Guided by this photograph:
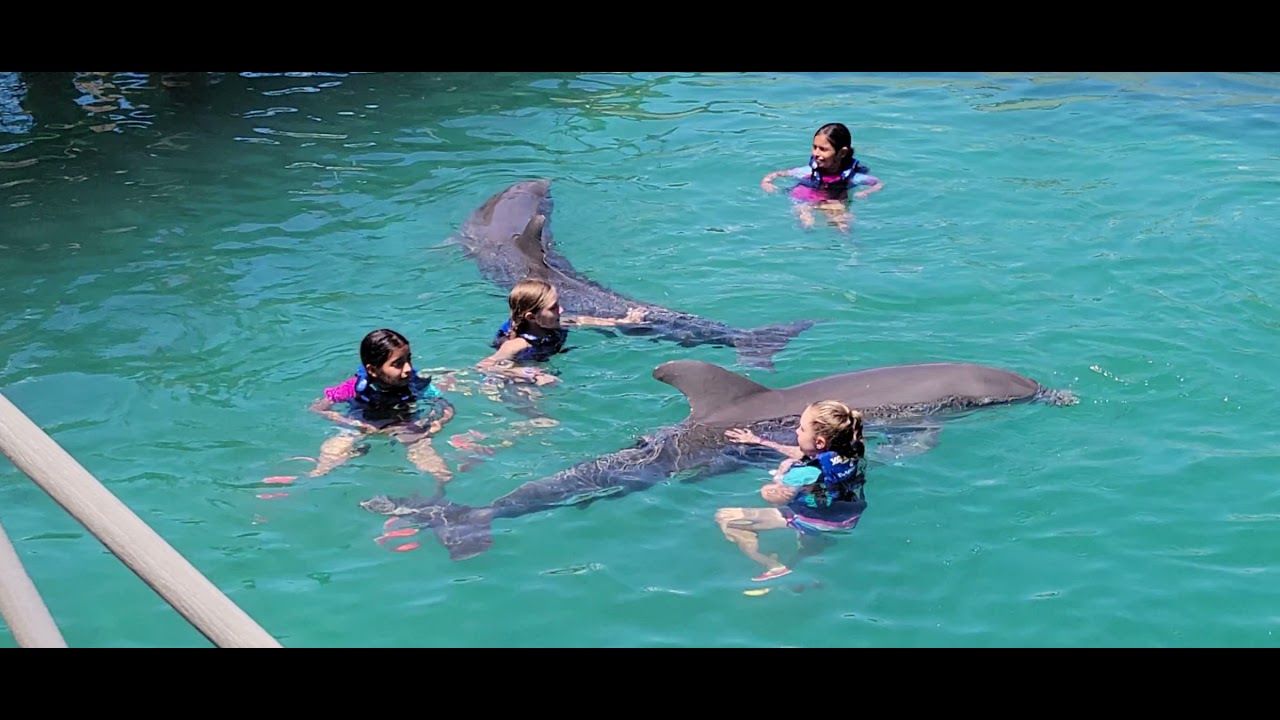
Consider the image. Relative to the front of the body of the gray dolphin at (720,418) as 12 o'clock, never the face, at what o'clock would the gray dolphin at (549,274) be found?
the gray dolphin at (549,274) is roughly at 8 o'clock from the gray dolphin at (720,418).

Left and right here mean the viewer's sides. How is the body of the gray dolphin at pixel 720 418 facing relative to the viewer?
facing to the right of the viewer

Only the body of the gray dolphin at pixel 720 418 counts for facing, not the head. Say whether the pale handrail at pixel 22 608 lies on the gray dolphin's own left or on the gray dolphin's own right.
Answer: on the gray dolphin's own right

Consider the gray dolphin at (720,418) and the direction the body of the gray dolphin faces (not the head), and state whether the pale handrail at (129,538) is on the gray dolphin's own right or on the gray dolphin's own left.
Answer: on the gray dolphin's own right
